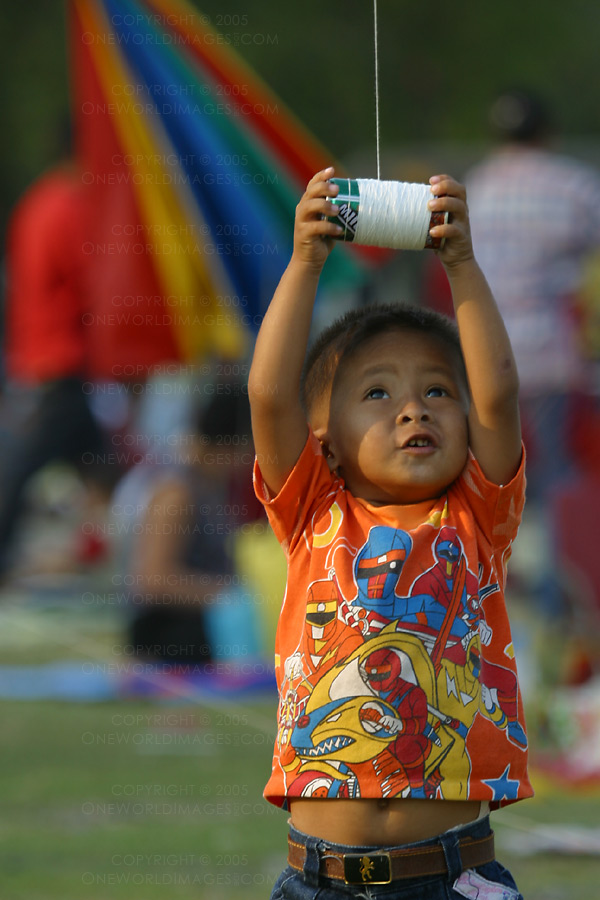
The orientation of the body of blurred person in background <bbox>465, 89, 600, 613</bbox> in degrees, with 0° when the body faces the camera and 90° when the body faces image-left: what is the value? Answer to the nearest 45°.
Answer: approximately 180°

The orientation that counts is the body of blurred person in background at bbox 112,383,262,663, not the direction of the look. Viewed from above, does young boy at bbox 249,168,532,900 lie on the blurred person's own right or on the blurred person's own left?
on the blurred person's own right

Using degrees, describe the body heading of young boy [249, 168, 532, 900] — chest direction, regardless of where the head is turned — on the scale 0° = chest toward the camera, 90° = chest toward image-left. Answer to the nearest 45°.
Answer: approximately 0°

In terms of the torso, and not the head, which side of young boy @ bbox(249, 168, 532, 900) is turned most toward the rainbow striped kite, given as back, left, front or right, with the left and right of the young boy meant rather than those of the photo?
back

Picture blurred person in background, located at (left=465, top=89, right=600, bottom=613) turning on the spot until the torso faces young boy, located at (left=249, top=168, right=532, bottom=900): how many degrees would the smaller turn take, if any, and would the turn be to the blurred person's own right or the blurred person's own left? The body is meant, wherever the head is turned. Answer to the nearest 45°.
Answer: approximately 180°

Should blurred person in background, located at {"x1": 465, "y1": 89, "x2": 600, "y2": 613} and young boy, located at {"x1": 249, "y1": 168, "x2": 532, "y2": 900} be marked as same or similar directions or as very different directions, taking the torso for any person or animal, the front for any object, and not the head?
very different directions
